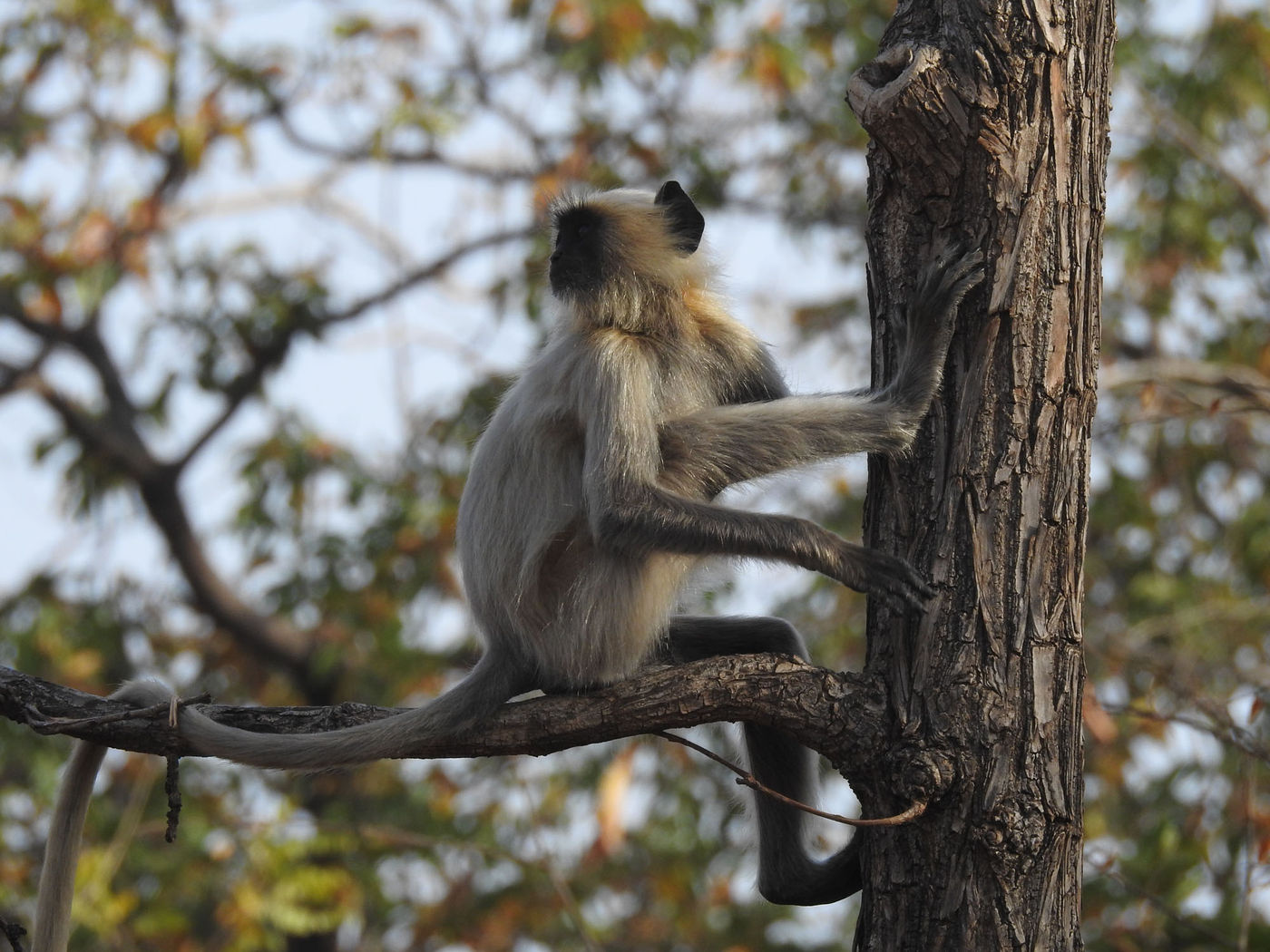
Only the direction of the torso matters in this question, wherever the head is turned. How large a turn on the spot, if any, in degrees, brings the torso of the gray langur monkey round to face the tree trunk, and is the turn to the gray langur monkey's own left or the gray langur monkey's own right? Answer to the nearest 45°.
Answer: approximately 45° to the gray langur monkey's own right

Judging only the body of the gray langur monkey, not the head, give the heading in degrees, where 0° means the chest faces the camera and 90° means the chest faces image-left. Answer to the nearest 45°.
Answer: approximately 270°
